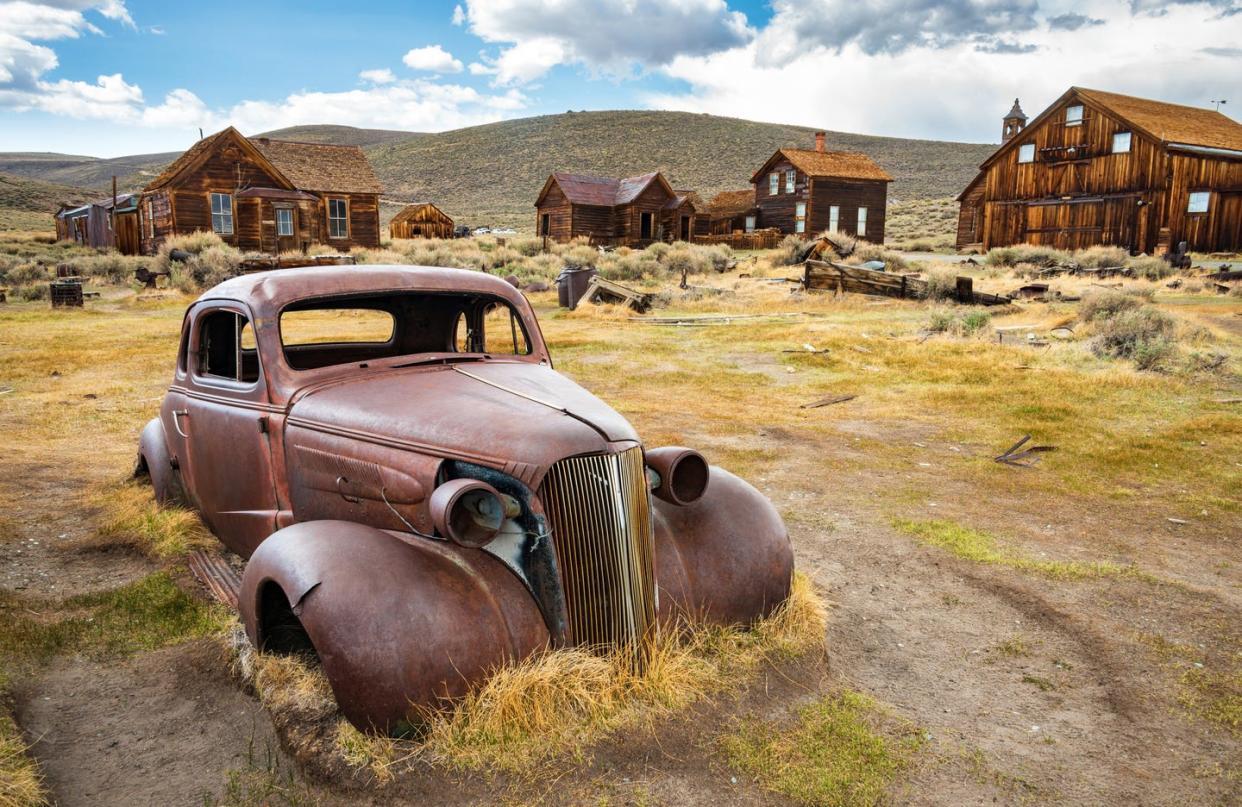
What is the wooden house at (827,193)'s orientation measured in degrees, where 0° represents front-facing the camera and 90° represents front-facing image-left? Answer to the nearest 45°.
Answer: approximately 45°

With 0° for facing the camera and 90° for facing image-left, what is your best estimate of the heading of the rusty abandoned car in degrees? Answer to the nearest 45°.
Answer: approximately 315°

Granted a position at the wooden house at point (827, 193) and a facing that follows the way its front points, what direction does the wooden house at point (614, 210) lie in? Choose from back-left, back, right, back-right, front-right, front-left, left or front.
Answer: front-right

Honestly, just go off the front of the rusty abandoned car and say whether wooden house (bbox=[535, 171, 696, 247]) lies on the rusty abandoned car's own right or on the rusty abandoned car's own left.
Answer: on the rusty abandoned car's own left

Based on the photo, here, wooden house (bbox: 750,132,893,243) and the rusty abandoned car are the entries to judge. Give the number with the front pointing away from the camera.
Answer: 0

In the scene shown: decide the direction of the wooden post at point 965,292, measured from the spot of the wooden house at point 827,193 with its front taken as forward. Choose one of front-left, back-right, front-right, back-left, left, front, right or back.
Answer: front-left

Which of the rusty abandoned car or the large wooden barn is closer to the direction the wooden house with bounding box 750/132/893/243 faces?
the rusty abandoned car

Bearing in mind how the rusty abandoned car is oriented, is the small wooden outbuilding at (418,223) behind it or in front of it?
behind

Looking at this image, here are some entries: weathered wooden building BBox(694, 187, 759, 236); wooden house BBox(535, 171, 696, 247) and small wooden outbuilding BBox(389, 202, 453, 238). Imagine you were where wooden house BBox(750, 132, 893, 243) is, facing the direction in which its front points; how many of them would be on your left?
0

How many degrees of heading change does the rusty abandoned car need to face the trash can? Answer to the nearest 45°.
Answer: approximately 135° to its left

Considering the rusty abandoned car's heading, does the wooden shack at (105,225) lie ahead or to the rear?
to the rear

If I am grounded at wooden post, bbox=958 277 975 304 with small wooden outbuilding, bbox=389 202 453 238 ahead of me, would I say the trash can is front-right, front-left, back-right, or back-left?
front-left
